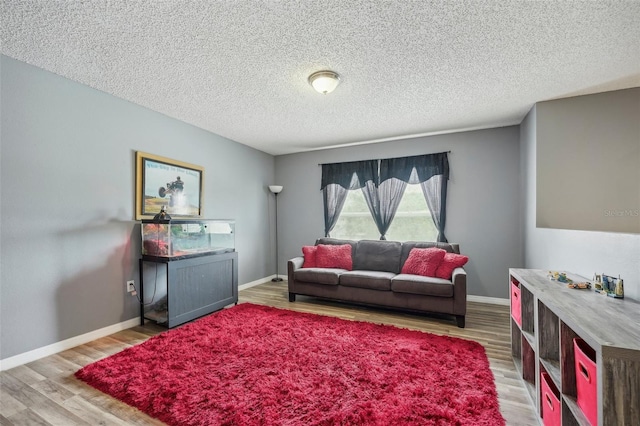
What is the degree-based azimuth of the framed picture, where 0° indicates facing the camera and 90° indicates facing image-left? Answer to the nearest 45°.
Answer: approximately 315°

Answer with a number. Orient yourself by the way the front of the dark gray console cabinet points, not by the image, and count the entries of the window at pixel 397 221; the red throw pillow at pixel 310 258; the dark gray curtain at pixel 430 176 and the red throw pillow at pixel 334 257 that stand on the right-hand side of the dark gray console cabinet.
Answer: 0

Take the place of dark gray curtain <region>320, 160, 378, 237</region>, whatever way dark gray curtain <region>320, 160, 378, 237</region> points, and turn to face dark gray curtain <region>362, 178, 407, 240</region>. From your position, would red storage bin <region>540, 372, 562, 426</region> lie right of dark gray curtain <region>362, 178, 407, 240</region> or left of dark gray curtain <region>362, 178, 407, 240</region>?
right

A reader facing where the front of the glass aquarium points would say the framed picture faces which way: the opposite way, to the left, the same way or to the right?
the same way

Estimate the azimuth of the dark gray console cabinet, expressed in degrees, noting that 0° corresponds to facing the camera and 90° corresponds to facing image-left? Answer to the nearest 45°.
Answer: approximately 315°

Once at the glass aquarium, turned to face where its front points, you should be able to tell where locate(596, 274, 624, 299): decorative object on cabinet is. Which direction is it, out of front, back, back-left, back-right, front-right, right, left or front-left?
front

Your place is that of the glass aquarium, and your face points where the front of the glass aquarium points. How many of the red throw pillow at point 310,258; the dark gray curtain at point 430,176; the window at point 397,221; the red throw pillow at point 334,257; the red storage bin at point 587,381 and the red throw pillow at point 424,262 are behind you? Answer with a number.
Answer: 0

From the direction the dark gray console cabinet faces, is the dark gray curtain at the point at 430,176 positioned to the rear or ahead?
ahead

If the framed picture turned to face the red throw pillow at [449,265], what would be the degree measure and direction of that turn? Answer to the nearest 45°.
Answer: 0° — it already faces it

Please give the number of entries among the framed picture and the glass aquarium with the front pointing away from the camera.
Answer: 0

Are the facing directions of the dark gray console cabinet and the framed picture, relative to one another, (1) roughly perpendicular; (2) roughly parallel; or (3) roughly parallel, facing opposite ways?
roughly parallel

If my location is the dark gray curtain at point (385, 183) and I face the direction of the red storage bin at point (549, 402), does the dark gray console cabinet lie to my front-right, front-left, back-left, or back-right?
front-right

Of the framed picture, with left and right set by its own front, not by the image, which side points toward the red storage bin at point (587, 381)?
front

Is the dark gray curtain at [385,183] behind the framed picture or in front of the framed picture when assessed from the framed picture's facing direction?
in front

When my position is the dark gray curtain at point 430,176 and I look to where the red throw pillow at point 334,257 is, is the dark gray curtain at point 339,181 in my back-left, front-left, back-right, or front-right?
front-right

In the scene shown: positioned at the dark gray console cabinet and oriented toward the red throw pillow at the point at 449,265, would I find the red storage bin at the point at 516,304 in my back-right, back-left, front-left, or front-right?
front-right

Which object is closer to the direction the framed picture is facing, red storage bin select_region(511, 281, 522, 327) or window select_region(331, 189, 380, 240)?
the red storage bin

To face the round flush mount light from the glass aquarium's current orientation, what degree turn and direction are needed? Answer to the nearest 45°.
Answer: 0° — it already faces it

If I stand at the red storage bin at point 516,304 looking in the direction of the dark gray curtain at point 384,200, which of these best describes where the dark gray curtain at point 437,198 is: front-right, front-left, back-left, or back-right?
front-right

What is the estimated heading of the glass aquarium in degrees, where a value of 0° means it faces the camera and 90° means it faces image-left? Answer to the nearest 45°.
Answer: approximately 315°
